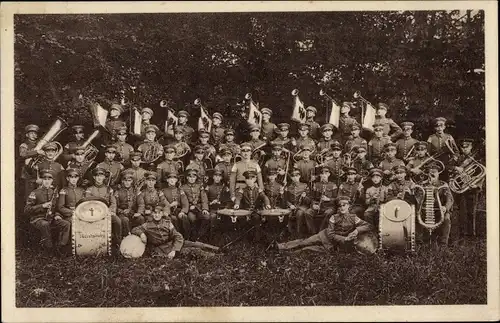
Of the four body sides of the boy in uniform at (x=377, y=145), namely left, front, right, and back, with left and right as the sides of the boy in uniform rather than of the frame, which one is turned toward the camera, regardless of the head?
front

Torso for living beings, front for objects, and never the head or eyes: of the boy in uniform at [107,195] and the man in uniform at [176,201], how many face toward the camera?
2

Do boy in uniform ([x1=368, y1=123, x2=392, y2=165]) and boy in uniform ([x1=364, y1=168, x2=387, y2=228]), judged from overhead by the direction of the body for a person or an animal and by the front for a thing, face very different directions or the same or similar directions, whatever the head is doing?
same or similar directions

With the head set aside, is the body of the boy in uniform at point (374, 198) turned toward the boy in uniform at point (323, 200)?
no

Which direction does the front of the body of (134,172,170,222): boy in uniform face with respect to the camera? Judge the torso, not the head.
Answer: toward the camera

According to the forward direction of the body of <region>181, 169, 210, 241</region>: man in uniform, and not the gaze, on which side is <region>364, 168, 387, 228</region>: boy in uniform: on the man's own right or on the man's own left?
on the man's own left

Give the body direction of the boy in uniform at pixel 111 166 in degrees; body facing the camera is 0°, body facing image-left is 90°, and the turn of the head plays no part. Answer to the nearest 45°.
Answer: approximately 0°

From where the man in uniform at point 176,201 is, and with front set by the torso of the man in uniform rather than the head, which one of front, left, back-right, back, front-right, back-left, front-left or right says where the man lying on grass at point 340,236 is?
left

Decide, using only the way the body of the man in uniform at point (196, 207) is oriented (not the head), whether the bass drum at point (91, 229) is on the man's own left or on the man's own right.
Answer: on the man's own right

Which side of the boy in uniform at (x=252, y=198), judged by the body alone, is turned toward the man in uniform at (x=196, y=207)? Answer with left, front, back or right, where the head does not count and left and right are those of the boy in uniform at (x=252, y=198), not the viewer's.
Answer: right

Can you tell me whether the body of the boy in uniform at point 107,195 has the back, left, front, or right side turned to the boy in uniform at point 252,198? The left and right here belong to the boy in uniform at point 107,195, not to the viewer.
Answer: left

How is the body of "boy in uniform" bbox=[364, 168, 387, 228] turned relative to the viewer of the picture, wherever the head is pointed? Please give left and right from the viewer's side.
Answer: facing the viewer

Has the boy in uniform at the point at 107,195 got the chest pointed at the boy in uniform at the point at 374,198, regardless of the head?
no

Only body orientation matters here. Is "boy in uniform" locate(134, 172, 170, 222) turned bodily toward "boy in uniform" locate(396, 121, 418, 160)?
no

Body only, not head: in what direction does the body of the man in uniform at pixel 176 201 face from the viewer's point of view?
toward the camera

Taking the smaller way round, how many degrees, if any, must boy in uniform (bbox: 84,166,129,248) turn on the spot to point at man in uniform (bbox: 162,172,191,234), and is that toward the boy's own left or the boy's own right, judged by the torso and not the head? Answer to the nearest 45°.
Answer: approximately 90° to the boy's own left
